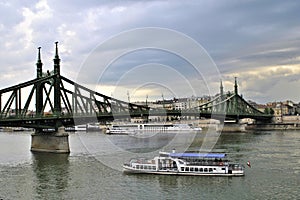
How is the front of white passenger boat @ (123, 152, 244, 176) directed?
to the viewer's left
